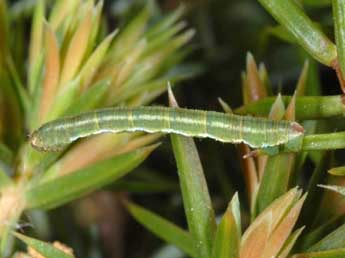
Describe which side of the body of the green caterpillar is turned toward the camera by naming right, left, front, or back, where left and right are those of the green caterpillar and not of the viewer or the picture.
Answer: left
